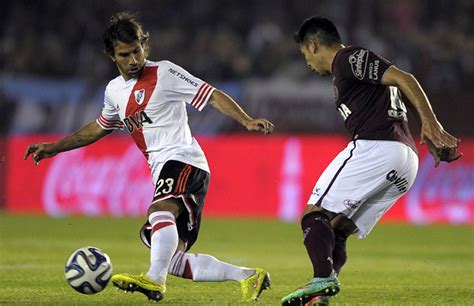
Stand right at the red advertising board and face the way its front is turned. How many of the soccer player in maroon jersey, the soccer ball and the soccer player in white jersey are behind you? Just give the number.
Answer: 0

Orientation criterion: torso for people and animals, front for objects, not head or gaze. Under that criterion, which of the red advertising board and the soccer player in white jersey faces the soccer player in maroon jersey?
the red advertising board

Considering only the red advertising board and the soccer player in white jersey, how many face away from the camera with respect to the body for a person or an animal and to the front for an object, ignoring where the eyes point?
0

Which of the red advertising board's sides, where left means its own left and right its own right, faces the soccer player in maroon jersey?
front

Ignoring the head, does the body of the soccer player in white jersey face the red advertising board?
no

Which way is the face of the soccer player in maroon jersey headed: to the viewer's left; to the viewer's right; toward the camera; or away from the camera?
to the viewer's left

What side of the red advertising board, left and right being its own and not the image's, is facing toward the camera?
front

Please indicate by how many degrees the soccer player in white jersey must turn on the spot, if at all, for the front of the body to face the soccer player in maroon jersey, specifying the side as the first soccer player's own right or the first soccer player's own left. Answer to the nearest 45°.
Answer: approximately 90° to the first soccer player's own left

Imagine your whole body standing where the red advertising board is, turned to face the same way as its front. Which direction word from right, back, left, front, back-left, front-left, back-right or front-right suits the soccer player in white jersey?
front

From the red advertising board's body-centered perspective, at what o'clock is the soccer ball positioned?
The soccer ball is roughly at 12 o'clock from the red advertising board.

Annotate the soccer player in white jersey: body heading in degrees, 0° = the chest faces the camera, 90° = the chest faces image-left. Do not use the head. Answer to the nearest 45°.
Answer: approximately 45°
